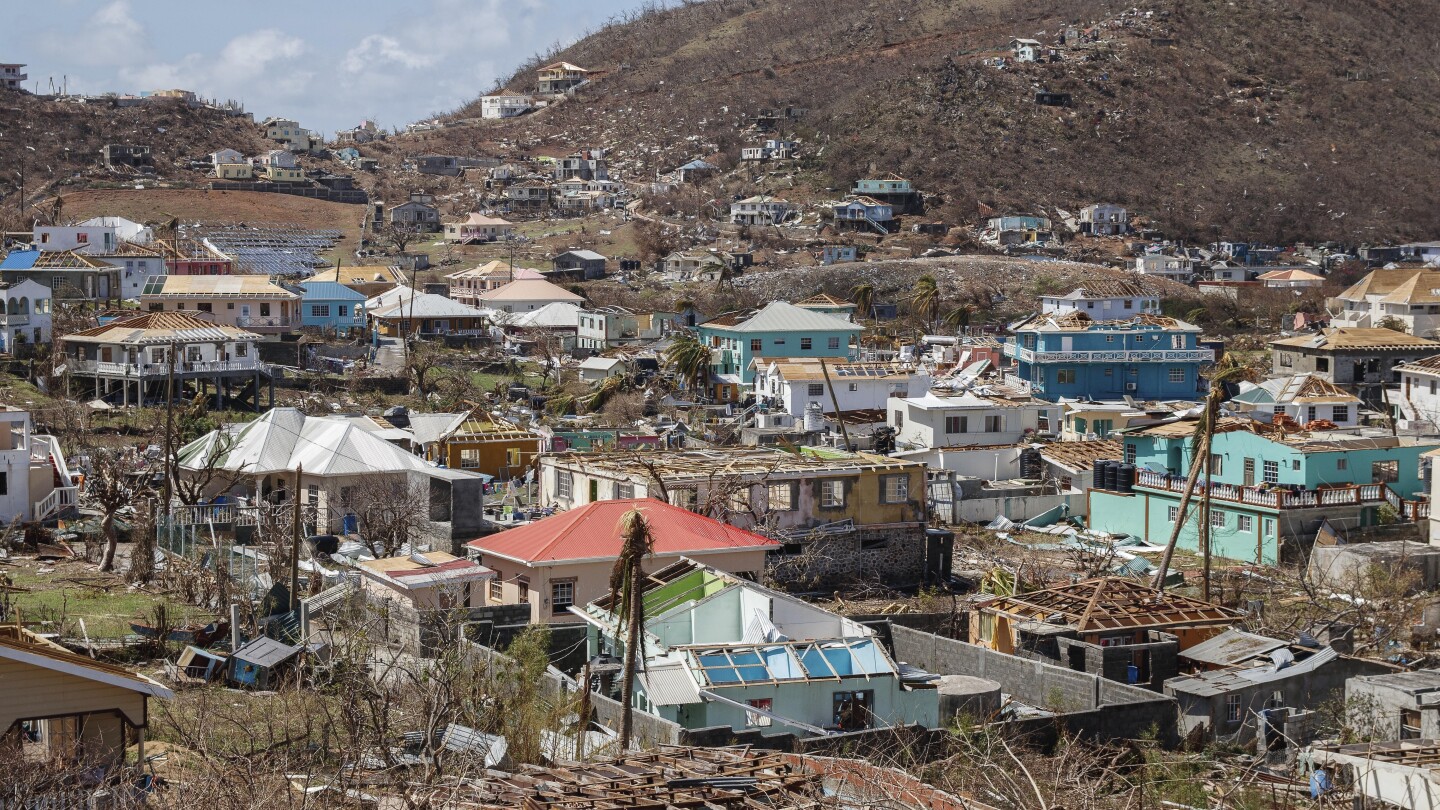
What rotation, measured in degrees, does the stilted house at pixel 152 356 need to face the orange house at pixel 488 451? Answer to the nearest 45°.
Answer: approximately 45° to its left

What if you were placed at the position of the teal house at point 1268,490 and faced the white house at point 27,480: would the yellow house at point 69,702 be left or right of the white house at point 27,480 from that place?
left

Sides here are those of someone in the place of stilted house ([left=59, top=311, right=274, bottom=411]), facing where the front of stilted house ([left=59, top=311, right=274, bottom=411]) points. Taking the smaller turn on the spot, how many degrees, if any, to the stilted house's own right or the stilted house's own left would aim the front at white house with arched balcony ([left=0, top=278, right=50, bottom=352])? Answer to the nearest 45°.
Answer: approximately 135° to the stilted house's own right

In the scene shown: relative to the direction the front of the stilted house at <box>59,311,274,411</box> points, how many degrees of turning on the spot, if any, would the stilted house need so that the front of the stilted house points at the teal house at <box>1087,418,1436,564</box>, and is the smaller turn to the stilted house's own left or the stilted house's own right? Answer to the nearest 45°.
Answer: approximately 45° to the stilted house's own left

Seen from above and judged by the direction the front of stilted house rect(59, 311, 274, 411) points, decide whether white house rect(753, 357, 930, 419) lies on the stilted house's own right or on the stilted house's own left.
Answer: on the stilted house's own left

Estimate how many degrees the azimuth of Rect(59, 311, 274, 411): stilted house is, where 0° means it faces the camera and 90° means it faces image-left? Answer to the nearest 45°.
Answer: approximately 0°

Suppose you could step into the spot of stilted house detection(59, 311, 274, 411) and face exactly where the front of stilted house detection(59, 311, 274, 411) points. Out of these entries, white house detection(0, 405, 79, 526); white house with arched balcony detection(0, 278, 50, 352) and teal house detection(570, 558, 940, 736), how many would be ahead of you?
2

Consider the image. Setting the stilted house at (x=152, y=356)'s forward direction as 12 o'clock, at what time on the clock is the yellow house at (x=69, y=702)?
The yellow house is roughly at 12 o'clock from the stilted house.

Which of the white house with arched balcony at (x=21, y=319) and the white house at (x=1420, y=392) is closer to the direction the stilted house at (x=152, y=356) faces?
the white house at (x=1420, y=392)

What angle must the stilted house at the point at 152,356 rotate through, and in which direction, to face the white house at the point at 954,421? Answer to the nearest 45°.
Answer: approximately 45° to its left

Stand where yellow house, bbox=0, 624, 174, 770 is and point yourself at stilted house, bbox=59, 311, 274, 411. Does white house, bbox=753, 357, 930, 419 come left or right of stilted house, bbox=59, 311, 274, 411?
right

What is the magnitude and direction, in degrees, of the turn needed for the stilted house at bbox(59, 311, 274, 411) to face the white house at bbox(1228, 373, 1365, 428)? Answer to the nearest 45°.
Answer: approximately 45° to its left
